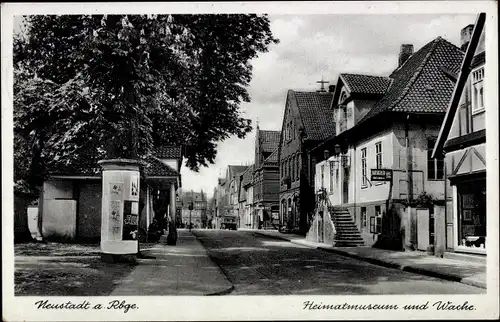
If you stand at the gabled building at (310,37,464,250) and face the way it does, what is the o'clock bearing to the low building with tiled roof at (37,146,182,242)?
The low building with tiled roof is roughly at 1 o'clock from the gabled building.

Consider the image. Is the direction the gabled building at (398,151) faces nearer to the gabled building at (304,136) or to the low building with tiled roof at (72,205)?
the low building with tiled roof

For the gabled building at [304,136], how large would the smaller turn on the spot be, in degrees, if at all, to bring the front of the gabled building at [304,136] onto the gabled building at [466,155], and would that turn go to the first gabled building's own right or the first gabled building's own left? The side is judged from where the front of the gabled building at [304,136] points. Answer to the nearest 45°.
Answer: approximately 45° to the first gabled building's own left

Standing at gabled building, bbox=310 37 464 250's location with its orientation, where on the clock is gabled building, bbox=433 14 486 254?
gabled building, bbox=433 14 486 254 is roughly at 10 o'clock from gabled building, bbox=310 37 464 250.

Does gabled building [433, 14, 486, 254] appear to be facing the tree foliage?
yes

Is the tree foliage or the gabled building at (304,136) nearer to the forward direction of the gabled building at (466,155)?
the tree foliage

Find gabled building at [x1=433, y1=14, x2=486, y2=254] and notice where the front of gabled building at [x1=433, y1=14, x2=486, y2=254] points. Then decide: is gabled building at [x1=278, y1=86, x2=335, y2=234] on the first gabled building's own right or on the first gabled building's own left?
on the first gabled building's own right
